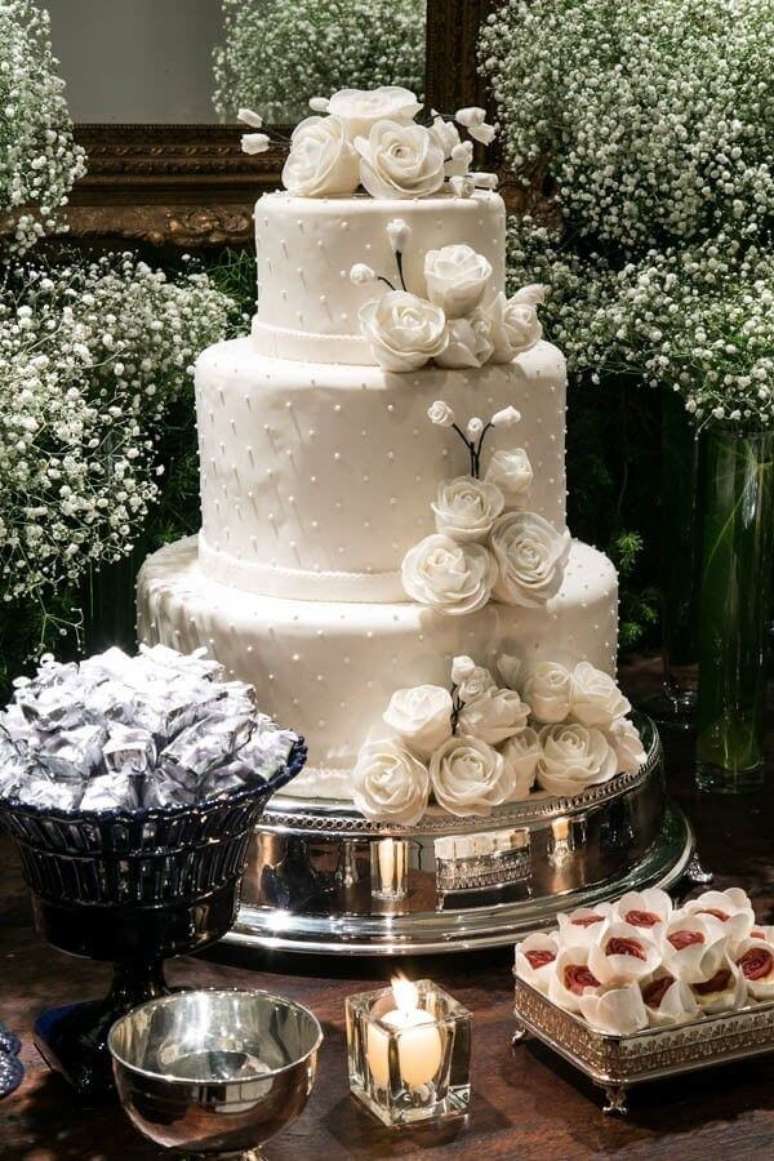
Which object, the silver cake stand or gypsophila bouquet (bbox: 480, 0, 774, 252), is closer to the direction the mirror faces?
the silver cake stand

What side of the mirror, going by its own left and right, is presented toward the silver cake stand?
front

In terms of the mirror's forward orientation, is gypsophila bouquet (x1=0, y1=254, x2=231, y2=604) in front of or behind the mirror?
in front

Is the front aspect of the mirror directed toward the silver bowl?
yes

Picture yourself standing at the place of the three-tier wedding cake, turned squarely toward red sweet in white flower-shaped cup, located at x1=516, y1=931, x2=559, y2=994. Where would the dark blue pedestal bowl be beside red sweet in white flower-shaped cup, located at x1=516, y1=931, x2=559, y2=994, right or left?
right

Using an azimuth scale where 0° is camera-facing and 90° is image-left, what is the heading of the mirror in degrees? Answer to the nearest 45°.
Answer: approximately 0°

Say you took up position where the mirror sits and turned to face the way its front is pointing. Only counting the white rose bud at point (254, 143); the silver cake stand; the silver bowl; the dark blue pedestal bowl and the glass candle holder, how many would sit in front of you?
5

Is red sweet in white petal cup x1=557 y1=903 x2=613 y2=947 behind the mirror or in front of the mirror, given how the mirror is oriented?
in front

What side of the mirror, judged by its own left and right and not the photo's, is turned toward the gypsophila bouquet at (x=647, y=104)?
left

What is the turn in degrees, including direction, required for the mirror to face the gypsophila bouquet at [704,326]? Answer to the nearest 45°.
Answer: approximately 45° to its left

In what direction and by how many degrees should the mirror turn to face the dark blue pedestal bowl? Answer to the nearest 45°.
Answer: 0° — it already faces it

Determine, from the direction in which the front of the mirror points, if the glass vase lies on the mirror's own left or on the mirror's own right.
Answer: on the mirror's own left

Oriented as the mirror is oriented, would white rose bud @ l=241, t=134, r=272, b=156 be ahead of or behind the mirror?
ahead

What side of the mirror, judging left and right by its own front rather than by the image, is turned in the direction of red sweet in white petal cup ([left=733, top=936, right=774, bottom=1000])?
front
